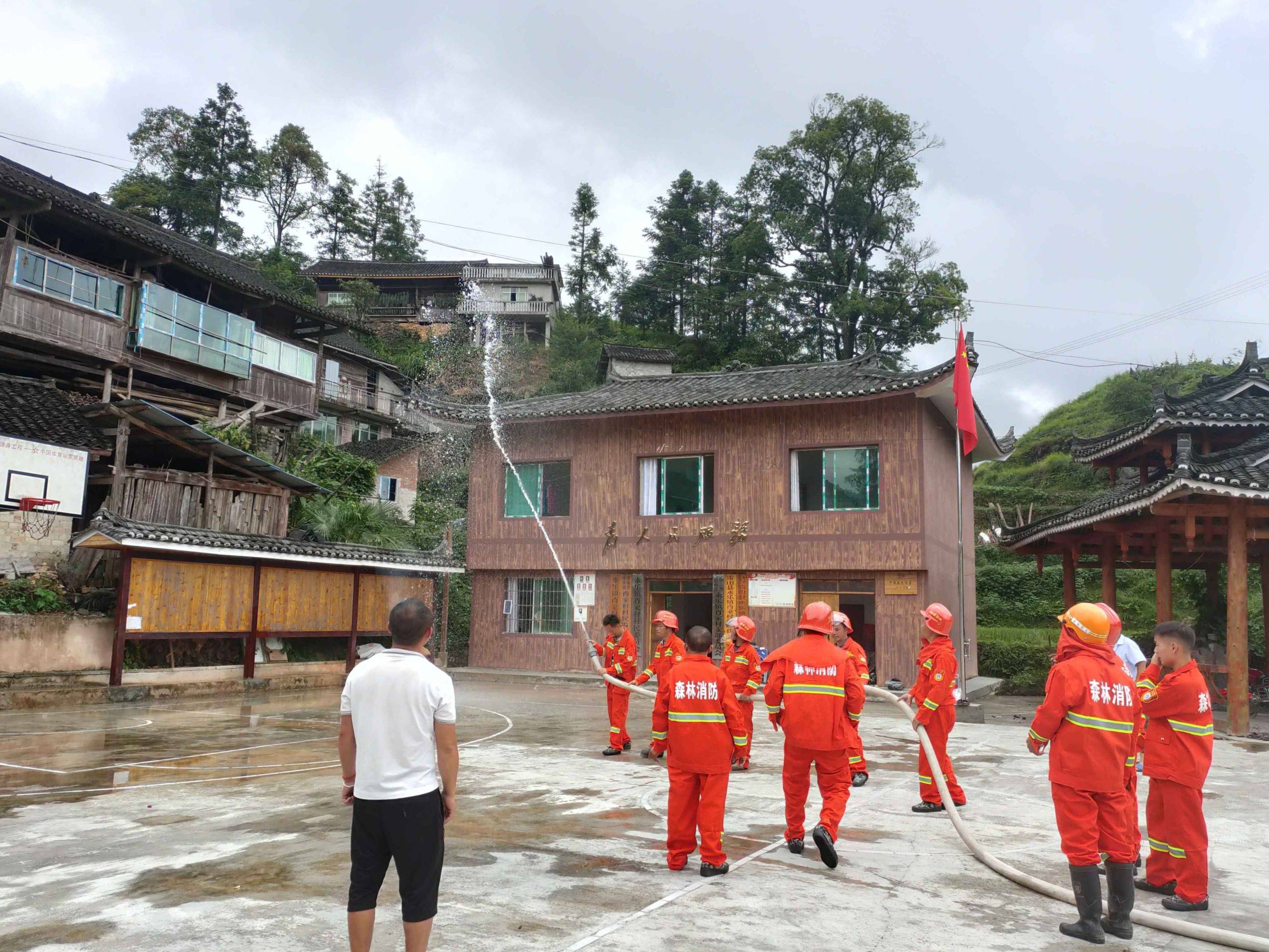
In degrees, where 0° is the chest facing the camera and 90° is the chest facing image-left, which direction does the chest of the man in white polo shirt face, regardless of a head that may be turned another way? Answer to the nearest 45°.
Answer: approximately 180°

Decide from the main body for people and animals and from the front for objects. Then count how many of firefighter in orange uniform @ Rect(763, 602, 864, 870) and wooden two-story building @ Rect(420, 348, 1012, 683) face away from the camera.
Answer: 1

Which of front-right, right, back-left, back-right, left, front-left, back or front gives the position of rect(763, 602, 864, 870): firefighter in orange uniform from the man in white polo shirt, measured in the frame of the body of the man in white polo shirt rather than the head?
front-right

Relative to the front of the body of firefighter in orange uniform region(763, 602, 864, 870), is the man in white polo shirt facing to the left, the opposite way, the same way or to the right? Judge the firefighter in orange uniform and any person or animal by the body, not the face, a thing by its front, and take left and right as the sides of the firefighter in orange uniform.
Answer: the same way

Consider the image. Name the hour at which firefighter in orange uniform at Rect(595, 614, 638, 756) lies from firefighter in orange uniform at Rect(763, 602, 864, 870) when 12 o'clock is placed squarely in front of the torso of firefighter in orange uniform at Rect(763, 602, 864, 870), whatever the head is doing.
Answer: firefighter in orange uniform at Rect(595, 614, 638, 756) is roughly at 11 o'clock from firefighter in orange uniform at Rect(763, 602, 864, 870).

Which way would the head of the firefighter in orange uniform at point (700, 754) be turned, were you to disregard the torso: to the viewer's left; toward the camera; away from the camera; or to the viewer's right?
away from the camera

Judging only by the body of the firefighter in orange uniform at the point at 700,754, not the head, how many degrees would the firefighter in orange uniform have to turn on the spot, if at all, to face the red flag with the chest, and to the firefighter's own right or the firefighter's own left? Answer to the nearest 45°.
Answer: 0° — they already face it

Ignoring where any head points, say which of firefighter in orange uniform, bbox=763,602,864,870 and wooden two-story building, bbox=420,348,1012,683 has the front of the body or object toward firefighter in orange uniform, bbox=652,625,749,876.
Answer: the wooden two-story building

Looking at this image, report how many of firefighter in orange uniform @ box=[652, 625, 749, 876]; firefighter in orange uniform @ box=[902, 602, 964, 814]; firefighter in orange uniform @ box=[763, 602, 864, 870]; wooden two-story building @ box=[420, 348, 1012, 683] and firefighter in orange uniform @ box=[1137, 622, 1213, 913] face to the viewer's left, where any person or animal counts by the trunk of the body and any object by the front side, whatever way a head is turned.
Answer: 2

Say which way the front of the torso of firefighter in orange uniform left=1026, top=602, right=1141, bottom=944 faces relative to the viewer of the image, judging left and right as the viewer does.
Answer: facing away from the viewer and to the left of the viewer

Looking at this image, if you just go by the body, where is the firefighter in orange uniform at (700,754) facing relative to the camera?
away from the camera

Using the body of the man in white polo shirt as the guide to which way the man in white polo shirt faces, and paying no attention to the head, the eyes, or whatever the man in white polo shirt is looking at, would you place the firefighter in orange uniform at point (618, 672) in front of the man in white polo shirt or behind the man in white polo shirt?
in front

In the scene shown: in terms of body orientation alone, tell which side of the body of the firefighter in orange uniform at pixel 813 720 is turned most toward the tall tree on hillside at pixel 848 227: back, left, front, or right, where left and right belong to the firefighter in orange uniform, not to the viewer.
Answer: front

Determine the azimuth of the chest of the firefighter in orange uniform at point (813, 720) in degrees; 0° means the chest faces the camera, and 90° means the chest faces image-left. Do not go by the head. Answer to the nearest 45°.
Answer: approximately 180°

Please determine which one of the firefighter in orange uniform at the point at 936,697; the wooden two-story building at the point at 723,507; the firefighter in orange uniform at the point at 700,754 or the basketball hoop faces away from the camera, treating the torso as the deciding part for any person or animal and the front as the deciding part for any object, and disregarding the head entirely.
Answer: the firefighter in orange uniform at the point at 700,754

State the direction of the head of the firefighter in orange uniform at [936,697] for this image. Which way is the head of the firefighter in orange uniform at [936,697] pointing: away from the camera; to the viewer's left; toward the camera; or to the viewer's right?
to the viewer's left

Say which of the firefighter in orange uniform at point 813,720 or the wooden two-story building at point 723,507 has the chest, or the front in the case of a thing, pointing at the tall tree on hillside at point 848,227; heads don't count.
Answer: the firefighter in orange uniform

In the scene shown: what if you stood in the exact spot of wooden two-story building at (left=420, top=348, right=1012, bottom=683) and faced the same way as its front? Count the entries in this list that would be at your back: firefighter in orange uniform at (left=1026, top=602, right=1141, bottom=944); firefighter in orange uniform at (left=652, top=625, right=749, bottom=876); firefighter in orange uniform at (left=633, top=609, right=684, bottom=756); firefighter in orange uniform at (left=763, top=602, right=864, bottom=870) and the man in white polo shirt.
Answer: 0

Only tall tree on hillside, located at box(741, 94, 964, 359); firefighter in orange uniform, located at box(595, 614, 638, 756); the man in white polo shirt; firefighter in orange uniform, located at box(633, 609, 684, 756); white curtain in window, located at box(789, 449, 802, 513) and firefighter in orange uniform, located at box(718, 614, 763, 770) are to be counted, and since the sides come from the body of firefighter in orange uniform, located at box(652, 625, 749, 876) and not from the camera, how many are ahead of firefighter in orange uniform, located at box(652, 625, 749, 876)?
5
